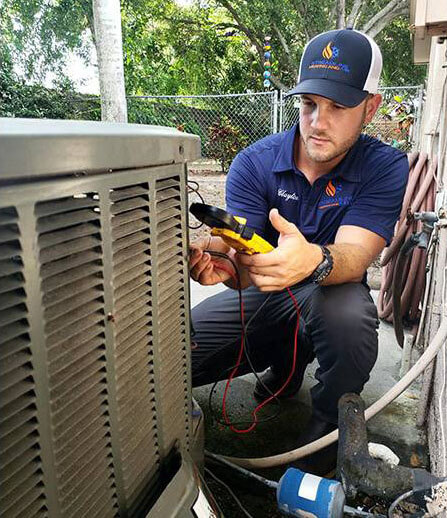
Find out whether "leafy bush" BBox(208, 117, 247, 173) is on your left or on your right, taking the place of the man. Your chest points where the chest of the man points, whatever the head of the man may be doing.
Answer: on your right

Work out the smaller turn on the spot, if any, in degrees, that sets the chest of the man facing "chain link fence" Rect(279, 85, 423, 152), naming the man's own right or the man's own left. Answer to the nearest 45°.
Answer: approximately 135° to the man's own right

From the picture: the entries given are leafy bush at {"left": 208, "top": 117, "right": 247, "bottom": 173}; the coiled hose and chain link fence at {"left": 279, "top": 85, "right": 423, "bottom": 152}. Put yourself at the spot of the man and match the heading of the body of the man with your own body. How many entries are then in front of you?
0

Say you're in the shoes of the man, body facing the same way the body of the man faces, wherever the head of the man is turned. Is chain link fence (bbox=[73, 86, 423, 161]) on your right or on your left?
on your right

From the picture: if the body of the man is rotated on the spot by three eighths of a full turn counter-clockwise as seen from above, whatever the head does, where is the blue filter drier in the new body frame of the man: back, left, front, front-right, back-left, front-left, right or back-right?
right

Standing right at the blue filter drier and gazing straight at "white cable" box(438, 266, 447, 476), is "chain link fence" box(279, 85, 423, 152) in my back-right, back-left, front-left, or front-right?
front-left

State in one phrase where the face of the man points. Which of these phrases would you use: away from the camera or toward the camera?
toward the camera

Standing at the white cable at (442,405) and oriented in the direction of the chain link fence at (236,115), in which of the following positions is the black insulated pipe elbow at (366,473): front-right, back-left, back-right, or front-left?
back-left

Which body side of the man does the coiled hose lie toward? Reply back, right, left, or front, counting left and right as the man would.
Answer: back

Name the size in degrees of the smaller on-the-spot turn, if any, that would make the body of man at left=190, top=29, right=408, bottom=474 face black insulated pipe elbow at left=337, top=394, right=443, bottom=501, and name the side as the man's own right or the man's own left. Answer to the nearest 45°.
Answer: approximately 45° to the man's own left

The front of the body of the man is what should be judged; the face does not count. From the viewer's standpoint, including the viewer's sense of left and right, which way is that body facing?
facing the viewer and to the left of the viewer
